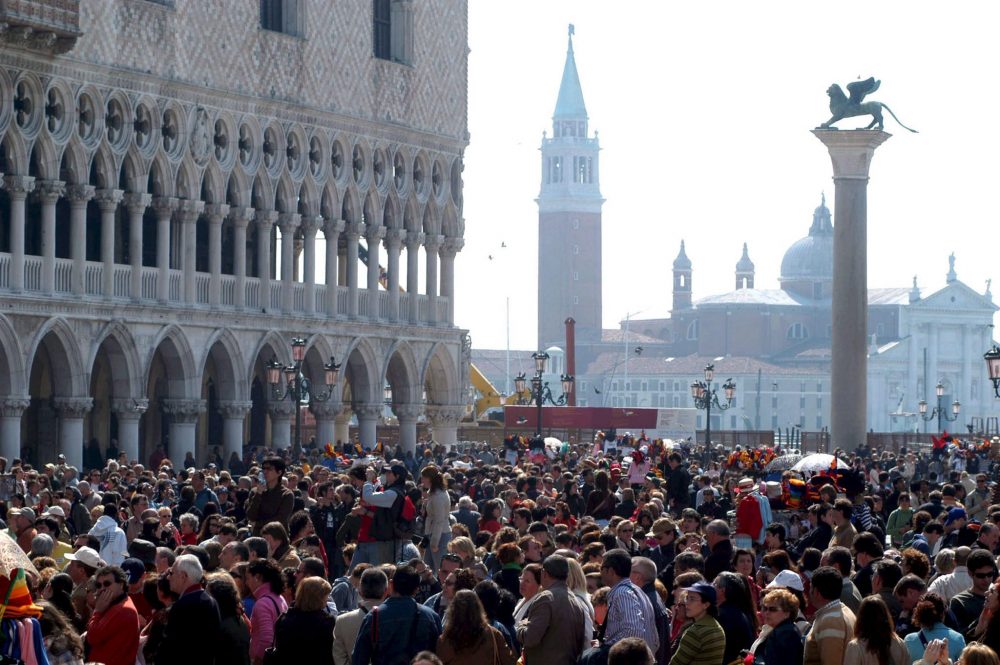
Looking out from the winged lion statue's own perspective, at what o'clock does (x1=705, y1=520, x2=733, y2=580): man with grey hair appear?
The man with grey hair is roughly at 9 o'clock from the winged lion statue.

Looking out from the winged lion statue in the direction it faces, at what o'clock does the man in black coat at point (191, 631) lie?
The man in black coat is roughly at 9 o'clock from the winged lion statue.

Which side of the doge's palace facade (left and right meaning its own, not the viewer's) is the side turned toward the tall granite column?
front

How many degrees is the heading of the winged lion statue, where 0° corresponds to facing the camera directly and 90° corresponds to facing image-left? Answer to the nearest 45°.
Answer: approximately 90°

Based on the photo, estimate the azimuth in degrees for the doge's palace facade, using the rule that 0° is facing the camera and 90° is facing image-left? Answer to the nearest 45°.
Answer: approximately 315°

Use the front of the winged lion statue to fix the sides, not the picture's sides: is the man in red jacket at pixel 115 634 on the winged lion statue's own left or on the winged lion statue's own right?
on the winged lion statue's own left

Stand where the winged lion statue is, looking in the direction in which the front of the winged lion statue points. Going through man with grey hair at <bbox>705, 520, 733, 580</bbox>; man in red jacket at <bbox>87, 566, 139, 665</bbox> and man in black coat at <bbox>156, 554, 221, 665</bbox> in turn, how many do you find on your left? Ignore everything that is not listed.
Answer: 3

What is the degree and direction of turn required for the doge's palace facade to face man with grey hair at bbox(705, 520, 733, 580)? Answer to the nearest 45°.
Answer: approximately 45° to its right

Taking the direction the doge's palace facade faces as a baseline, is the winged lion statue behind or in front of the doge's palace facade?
in front

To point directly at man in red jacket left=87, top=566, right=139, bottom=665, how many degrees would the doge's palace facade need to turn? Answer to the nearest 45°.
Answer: approximately 45° to its right

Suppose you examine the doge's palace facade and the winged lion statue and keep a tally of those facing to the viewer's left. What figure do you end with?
1
